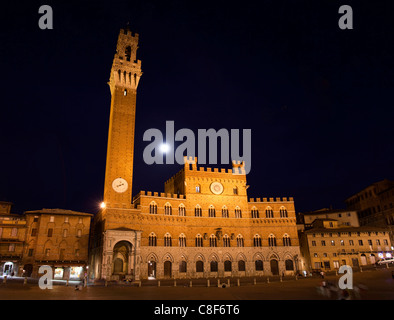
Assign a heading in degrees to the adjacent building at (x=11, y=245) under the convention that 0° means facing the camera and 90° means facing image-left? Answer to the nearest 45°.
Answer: approximately 0°

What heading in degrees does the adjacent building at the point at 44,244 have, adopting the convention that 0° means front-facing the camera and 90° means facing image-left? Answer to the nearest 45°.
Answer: approximately 0°
